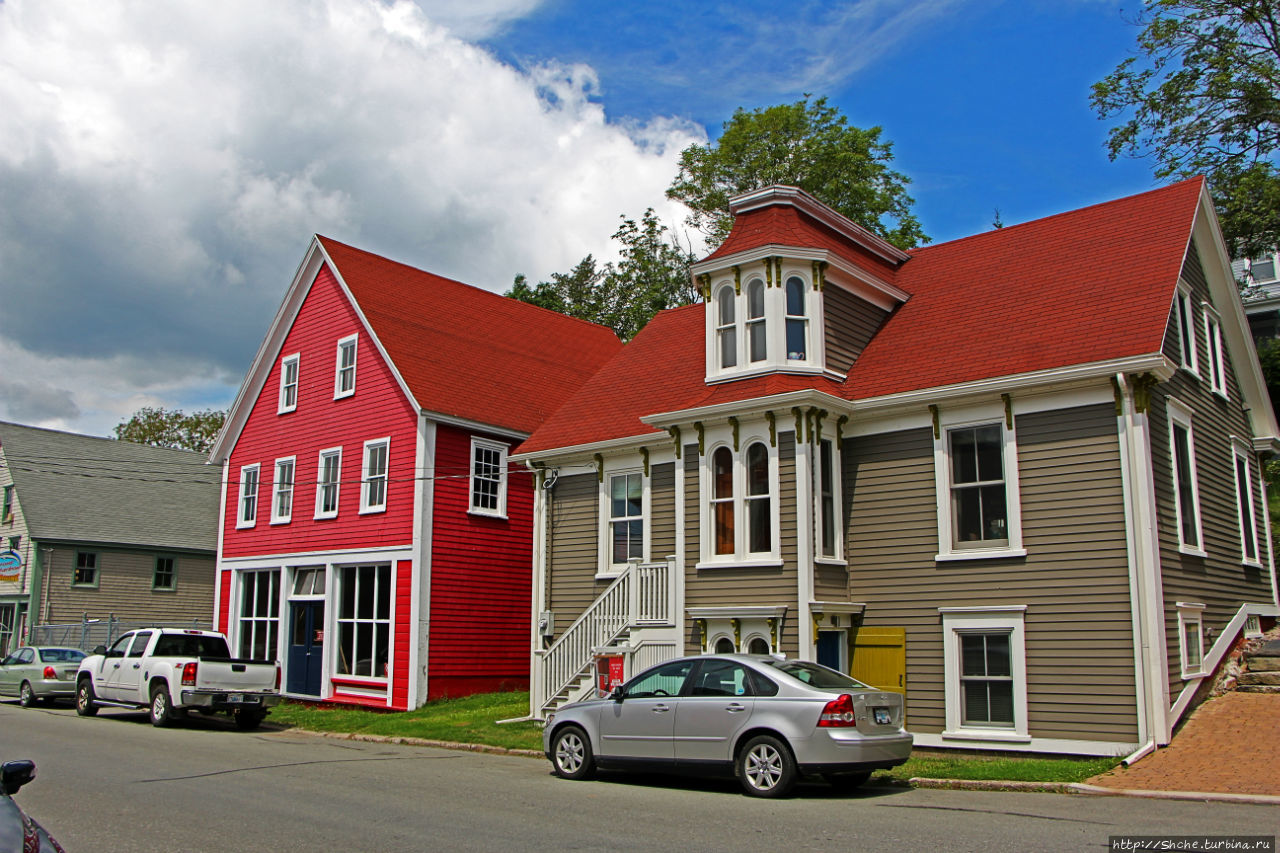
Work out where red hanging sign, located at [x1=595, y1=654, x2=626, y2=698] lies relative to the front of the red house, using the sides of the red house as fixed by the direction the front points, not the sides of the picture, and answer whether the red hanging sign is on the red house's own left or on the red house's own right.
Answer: on the red house's own left

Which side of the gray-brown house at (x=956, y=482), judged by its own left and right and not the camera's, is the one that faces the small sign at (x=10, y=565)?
right

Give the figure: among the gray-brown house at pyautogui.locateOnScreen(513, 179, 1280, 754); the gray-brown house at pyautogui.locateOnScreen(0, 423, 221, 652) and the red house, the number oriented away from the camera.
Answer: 0

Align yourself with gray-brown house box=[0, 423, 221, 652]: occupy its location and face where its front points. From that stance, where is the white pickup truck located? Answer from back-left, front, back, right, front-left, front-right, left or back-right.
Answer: front-left

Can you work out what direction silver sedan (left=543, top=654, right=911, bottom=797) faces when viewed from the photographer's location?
facing away from the viewer and to the left of the viewer

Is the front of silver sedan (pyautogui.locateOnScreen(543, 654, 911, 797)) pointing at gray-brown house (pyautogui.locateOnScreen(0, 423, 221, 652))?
yes

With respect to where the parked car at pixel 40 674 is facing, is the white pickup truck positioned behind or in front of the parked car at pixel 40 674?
behind

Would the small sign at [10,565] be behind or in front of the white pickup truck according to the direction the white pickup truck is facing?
in front

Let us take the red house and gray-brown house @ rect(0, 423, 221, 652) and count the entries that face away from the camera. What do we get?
0

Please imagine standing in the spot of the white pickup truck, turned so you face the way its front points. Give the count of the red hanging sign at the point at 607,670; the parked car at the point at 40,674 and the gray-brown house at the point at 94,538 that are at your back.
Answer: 1

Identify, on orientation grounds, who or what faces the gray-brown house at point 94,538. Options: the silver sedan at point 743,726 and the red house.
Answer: the silver sedan

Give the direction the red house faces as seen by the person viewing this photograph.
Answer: facing the viewer and to the left of the viewer

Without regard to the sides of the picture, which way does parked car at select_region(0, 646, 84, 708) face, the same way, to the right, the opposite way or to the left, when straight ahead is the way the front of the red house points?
to the right

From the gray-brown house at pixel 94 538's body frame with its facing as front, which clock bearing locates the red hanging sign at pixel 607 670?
The red hanging sign is roughly at 10 o'clock from the gray-brown house.

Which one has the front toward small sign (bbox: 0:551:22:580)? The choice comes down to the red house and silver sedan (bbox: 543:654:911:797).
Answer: the silver sedan

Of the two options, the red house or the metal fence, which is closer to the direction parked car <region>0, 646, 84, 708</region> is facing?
the metal fence

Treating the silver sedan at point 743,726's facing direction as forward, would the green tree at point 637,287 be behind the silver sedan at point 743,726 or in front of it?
in front
